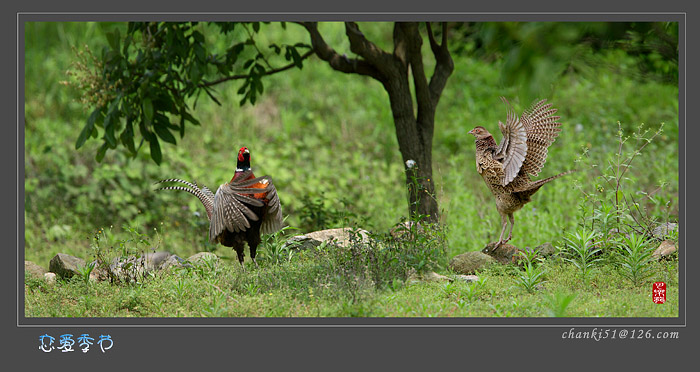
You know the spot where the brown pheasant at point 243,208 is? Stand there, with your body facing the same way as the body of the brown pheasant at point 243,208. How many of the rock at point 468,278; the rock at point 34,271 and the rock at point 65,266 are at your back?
2

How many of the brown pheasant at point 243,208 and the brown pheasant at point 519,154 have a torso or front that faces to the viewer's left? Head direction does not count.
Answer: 1

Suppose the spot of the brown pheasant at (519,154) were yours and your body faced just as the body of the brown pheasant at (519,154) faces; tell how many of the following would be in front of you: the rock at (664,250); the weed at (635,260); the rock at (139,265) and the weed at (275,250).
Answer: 2

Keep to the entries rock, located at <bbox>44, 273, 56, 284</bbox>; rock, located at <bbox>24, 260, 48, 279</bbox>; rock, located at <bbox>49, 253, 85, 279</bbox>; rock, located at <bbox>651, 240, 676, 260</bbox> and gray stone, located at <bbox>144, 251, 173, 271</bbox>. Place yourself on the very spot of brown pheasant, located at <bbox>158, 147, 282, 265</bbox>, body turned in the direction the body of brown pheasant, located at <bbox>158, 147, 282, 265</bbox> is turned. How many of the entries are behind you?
4

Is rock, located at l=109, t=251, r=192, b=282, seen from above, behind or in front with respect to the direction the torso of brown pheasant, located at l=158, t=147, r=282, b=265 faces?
behind

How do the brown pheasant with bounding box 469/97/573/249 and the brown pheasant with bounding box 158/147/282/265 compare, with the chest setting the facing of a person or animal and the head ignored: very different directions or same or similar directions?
very different directions

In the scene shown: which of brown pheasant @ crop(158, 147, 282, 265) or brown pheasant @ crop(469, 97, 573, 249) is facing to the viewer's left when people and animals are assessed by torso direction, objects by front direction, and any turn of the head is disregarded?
brown pheasant @ crop(469, 97, 573, 249)

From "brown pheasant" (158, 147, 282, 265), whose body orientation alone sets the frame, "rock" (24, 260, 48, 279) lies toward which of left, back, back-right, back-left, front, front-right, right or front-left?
back

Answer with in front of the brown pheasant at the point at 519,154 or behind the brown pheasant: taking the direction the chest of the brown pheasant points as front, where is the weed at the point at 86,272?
in front

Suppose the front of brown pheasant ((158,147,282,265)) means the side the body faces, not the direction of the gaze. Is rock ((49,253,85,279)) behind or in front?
behind

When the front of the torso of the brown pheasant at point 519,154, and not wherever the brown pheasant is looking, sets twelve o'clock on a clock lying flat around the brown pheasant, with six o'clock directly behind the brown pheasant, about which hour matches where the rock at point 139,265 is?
The rock is roughly at 12 o'clock from the brown pheasant.

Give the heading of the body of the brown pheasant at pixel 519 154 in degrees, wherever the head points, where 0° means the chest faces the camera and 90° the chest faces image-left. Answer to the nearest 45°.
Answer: approximately 90°

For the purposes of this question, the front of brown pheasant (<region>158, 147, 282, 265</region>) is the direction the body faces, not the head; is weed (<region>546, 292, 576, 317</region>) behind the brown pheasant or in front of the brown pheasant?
in front

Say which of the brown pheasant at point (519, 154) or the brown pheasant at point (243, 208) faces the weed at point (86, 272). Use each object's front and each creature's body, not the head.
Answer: the brown pheasant at point (519, 154)

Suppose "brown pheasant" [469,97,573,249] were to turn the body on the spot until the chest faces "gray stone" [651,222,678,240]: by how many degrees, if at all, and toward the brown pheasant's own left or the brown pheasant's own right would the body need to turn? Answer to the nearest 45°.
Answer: approximately 135° to the brown pheasant's own right

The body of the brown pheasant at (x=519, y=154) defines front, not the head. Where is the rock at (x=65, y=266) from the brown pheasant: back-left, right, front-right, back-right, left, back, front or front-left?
front

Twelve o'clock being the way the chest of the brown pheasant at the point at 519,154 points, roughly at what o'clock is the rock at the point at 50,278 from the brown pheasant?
The rock is roughly at 12 o'clock from the brown pheasant.
